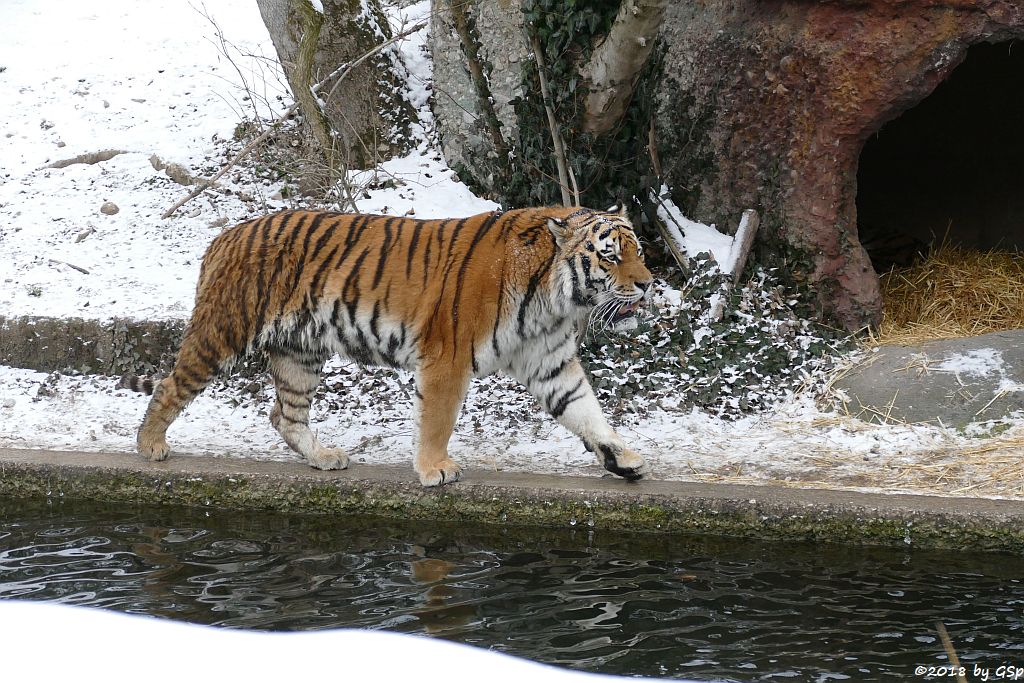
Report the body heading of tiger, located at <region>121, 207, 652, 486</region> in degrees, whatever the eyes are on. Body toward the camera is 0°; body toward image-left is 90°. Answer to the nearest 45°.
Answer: approximately 270°

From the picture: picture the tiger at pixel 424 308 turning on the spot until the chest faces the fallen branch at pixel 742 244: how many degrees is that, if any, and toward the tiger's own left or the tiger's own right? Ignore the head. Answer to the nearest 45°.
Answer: approximately 45° to the tiger's own left

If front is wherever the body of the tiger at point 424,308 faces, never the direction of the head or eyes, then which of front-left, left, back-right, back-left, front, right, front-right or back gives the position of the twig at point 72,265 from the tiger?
back-left

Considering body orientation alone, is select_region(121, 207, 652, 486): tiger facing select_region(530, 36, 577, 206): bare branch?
no

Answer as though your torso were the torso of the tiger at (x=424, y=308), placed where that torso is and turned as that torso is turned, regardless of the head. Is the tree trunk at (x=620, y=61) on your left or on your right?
on your left

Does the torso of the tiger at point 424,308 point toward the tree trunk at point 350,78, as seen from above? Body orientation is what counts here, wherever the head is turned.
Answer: no

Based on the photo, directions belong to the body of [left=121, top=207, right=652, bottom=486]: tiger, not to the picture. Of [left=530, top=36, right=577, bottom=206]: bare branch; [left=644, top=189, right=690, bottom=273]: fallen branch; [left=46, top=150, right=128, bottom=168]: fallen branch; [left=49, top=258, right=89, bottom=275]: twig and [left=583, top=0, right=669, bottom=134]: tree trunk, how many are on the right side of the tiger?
0

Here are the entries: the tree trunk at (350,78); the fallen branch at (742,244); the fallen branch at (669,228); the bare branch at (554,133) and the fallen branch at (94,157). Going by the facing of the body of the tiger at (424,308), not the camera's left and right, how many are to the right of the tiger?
0

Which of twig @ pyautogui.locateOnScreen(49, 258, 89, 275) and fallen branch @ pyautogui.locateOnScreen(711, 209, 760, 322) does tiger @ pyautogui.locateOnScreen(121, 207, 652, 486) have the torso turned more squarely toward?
the fallen branch

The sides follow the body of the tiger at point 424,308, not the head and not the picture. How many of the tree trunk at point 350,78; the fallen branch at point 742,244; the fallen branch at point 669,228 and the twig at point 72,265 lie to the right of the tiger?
0
